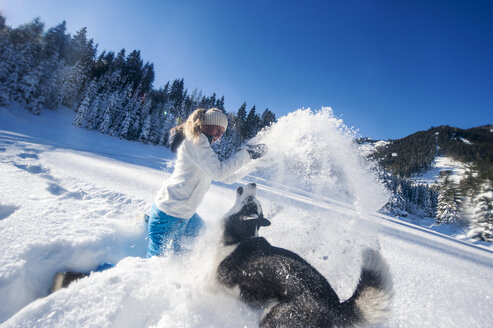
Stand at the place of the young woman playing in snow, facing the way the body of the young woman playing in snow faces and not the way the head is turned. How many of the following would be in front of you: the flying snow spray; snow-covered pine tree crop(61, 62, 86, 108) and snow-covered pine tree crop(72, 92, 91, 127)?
1

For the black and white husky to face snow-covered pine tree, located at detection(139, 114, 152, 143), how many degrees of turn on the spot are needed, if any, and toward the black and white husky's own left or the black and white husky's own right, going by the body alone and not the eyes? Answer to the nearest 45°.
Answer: approximately 45° to the black and white husky's own right

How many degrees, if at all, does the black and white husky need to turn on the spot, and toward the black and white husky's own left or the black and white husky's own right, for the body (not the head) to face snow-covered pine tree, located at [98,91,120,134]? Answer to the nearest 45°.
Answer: approximately 45° to the black and white husky's own right

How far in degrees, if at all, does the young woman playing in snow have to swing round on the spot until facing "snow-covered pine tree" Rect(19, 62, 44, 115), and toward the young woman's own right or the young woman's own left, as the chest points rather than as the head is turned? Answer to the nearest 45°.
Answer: approximately 135° to the young woman's own left

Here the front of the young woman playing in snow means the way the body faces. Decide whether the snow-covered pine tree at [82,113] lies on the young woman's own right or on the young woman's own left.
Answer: on the young woman's own left

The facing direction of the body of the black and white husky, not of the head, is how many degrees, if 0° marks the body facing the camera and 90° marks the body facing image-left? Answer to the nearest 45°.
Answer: approximately 90°

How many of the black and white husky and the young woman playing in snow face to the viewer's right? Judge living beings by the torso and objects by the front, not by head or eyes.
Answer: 1

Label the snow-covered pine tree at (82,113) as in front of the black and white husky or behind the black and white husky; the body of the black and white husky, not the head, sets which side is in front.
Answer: in front

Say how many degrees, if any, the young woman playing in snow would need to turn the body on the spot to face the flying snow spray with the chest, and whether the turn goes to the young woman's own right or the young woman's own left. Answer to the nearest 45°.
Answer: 0° — they already face it

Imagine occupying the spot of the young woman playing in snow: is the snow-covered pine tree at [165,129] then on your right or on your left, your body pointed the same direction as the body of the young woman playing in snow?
on your left

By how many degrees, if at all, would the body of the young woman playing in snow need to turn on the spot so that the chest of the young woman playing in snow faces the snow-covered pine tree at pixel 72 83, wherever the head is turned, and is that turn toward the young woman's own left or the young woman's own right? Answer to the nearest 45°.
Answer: approximately 135° to the young woman's own left

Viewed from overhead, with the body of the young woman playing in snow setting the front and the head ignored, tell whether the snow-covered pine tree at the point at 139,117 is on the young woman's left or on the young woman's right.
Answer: on the young woman's left

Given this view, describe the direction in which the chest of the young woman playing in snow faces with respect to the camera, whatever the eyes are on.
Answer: to the viewer's right
